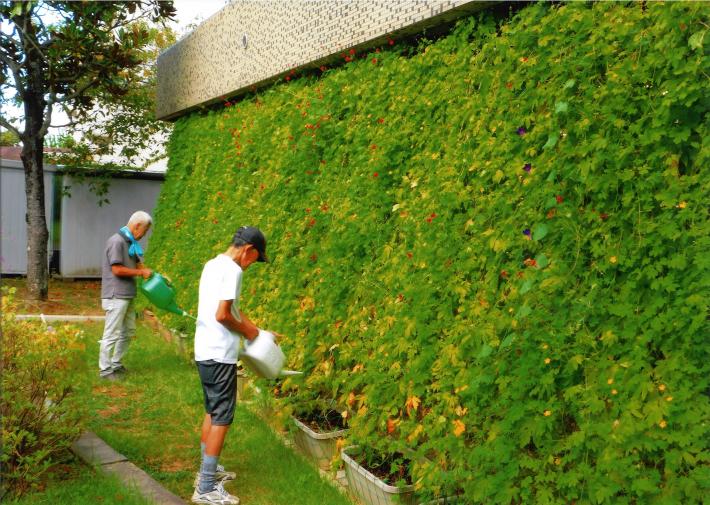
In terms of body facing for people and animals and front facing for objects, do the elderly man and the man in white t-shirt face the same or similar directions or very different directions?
same or similar directions

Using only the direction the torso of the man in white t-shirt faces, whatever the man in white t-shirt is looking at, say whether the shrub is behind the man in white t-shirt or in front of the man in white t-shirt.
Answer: behind

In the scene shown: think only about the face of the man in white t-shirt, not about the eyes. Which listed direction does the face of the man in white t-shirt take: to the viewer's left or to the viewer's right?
to the viewer's right

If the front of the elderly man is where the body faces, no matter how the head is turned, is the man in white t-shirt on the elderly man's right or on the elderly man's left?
on the elderly man's right

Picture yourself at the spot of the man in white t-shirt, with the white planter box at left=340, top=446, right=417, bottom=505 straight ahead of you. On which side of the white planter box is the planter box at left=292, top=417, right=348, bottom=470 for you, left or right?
left

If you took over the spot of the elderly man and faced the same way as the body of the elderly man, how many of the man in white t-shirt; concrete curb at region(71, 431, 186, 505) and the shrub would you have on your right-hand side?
3

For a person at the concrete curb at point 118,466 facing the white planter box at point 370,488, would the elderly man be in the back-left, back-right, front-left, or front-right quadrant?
back-left

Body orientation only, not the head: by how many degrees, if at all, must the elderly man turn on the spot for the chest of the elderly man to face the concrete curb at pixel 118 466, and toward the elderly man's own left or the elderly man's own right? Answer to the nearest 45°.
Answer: approximately 90° to the elderly man's own right

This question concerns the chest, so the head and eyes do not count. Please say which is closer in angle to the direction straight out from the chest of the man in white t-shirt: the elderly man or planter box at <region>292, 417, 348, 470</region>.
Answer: the planter box

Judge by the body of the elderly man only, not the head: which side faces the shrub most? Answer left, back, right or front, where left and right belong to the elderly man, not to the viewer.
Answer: right

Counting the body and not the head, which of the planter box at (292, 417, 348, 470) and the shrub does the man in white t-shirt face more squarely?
the planter box

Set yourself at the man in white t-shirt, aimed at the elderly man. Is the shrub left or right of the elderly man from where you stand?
left

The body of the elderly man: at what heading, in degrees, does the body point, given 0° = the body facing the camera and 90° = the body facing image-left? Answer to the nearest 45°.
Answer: approximately 270°

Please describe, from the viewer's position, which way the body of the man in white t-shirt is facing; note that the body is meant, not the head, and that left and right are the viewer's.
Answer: facing to the right of the viewer
